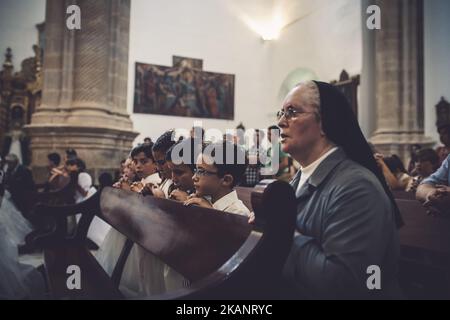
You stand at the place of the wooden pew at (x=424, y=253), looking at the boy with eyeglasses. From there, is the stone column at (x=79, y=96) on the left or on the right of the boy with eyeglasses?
right

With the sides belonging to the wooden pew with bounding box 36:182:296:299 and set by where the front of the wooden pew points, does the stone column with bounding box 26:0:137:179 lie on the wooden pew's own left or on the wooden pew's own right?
on the wooden pew's own right

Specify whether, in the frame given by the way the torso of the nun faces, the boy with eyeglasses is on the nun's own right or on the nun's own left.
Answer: on the nun's own right

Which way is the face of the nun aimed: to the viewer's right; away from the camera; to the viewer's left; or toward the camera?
to the viewer's left

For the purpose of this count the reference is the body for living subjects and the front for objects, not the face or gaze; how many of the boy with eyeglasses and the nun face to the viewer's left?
2

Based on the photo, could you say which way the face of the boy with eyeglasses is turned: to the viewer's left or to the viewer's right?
to the viewer's left

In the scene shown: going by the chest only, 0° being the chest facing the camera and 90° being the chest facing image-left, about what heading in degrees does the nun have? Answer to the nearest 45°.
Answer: approximately 90°

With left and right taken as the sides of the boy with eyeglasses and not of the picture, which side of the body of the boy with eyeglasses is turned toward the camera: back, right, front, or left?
left

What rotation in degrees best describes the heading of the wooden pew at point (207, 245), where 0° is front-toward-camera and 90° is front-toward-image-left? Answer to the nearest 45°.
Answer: approximately 45°
